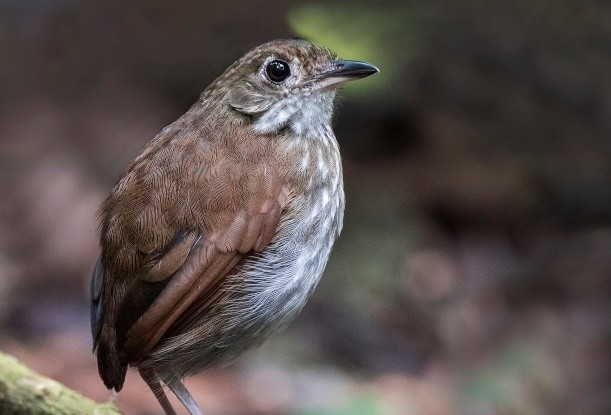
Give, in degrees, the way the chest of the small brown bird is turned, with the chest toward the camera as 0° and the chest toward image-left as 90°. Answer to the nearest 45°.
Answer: approximately 270°
